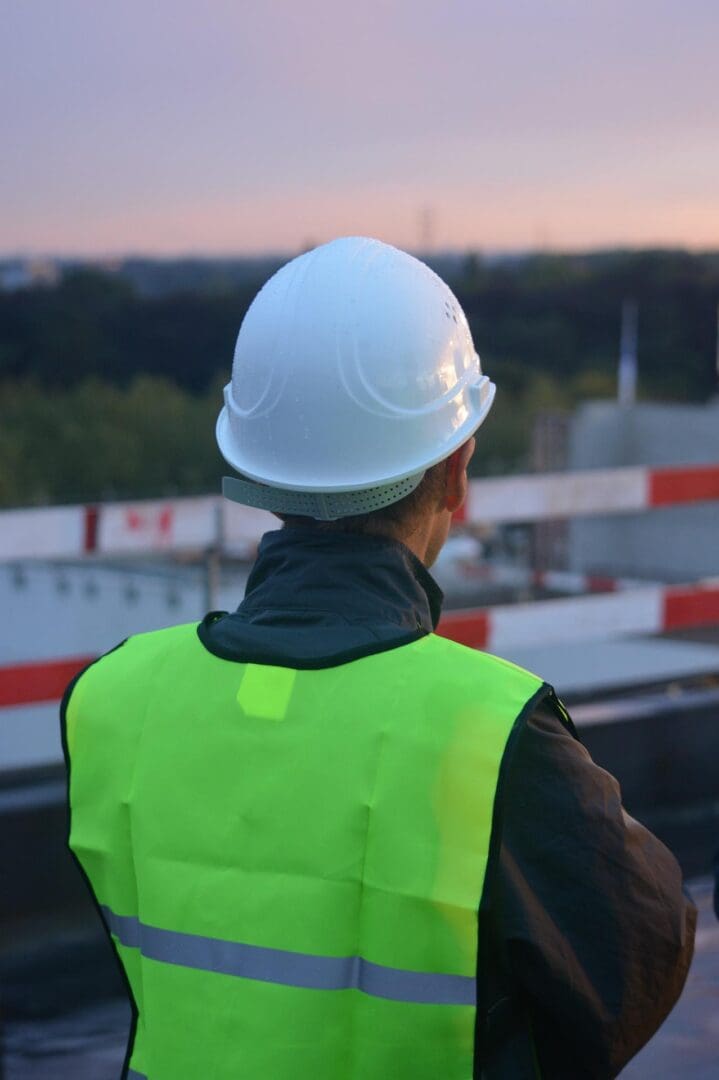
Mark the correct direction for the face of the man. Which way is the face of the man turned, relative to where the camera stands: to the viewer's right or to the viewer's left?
to the viewer's right

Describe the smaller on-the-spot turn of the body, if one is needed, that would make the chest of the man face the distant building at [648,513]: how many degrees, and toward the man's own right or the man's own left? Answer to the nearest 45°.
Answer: approximately 45° to the man's own left

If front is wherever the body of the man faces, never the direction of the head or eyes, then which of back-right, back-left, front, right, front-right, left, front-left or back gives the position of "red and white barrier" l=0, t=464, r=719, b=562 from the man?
front-left

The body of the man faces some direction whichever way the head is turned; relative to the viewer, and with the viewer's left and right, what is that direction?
facing away from the viewer and to the right of the viewer
